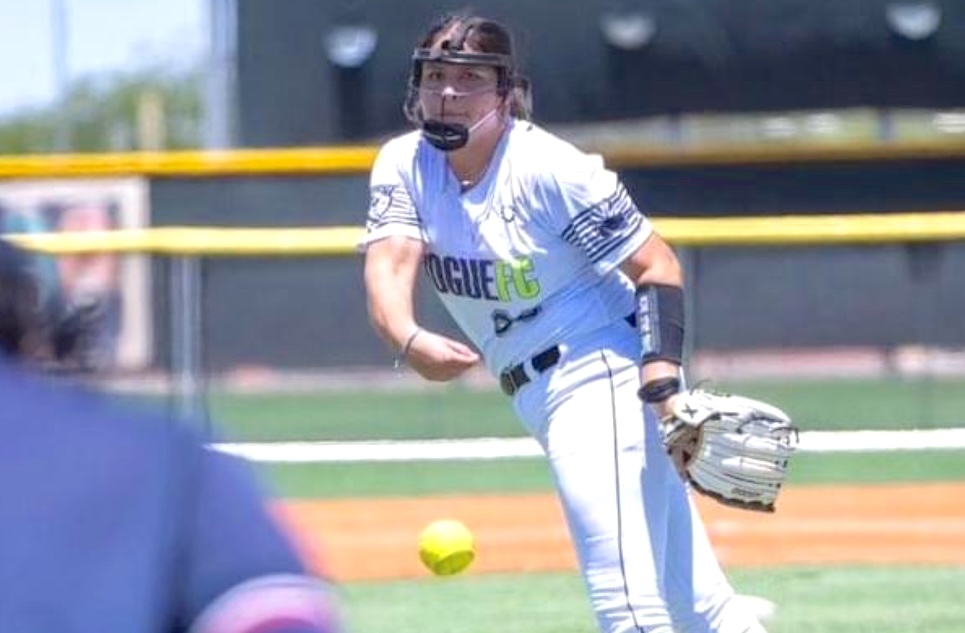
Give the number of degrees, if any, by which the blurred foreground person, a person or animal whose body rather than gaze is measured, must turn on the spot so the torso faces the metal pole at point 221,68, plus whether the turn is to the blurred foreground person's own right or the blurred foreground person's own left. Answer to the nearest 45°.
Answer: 0° — they already face it

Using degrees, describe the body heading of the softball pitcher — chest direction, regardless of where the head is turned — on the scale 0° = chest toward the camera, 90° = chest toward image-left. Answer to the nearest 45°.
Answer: approximately 45°

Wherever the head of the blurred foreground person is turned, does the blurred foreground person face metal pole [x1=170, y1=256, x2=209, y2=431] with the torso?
yes

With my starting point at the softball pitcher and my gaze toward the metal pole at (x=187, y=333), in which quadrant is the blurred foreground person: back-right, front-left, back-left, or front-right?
back-left

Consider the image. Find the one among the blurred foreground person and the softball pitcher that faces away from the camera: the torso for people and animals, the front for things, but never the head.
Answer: the blurred foreground person

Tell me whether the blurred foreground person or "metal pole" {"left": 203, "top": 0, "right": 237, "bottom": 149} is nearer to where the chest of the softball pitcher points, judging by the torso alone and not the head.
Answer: the blurred foreground person

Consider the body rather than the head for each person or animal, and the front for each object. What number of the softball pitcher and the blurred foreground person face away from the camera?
1

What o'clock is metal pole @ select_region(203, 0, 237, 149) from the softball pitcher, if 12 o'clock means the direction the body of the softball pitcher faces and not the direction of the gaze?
The metal pole is roughly at 4 o'clock from the softball pitcher.

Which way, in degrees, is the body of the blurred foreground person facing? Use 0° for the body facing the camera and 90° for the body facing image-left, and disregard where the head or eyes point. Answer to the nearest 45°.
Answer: approximately 180°
